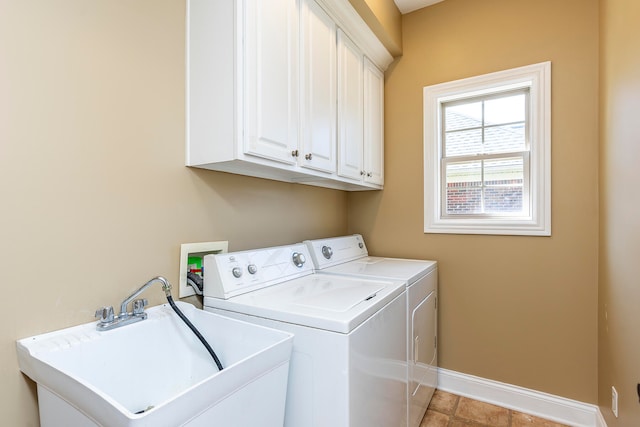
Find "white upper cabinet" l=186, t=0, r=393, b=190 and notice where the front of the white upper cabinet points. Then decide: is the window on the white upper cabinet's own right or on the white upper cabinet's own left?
on the white upper cabinet's own left

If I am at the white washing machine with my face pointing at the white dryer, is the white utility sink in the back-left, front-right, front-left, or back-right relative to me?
back-left

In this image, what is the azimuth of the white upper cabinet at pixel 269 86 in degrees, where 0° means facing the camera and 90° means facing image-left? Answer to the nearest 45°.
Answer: approximately 315°

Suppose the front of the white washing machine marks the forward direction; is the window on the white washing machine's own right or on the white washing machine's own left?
on the white washing machine's own left
